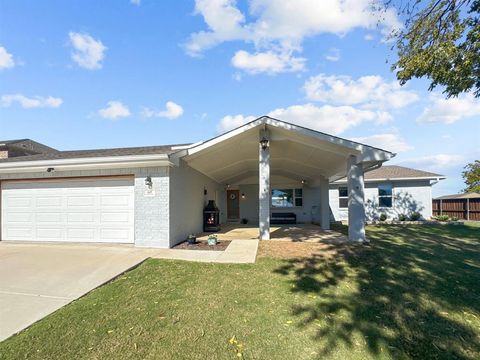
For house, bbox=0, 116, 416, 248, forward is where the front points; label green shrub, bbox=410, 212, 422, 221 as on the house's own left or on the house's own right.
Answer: on the house's own left

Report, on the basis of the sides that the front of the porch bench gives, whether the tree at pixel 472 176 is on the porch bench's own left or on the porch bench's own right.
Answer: on the porch bench's own left

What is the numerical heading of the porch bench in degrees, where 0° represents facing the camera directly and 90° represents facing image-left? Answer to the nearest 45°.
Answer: approximately 0°

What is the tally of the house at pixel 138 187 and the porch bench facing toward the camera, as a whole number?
2

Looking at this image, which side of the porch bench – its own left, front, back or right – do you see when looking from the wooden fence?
left
